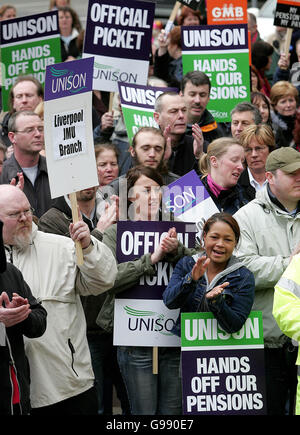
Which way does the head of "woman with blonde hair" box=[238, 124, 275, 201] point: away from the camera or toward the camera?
toward the camera

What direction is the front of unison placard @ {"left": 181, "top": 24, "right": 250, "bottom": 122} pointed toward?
toward the camera

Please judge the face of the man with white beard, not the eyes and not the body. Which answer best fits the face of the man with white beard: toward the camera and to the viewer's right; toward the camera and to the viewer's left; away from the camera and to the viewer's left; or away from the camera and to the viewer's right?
toward the camera and to the viewer's right

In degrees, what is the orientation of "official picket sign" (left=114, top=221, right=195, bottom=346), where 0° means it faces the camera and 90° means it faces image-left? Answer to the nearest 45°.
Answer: approximately 0°

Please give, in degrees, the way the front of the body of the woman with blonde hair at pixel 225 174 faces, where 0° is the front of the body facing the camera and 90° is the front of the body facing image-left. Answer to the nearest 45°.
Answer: approximately 315°

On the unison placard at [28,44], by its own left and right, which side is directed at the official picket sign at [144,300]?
front

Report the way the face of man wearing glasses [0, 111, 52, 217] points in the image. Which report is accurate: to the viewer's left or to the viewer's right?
to the viewer's right

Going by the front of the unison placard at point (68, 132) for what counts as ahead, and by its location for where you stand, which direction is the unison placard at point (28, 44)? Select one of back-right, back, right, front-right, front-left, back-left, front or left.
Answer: back

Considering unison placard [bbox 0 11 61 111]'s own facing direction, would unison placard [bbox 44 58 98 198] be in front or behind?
in front

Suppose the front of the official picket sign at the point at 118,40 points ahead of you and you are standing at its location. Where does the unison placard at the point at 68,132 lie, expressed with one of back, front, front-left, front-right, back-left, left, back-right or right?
front

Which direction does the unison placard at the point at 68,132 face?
toward the camera

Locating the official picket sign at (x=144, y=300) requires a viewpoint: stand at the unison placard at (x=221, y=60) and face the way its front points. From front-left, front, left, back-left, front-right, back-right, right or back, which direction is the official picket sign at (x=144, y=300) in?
front

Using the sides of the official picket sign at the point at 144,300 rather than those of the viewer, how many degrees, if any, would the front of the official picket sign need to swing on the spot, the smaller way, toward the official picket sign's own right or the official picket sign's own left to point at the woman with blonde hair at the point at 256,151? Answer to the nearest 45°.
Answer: approximately 135° to the official picket sign's own left
